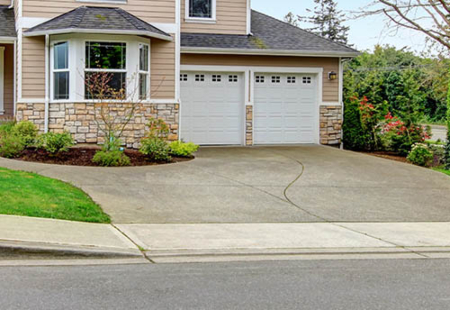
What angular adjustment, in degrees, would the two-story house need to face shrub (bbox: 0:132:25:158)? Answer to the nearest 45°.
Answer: approximately 45° to its right

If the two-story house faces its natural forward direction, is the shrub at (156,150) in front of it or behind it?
in front

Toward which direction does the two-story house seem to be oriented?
toward the camera

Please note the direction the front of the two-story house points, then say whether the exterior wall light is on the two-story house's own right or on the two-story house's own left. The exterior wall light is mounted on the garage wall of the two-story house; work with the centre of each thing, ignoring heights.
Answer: on the two-story house's own left

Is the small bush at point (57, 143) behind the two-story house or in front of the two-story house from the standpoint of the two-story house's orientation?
in front

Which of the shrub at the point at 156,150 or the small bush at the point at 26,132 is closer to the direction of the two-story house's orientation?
the shrub

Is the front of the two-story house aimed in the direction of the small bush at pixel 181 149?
yes

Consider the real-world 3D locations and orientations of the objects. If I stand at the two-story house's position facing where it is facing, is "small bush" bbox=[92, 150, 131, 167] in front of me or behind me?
in front

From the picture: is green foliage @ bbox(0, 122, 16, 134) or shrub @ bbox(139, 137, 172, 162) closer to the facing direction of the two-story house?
the shrub
